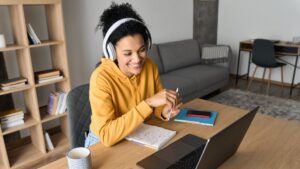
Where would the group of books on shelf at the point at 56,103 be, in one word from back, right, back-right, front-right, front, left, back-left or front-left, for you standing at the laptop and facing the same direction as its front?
front

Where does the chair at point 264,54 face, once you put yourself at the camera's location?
facing away from the viewer and to the right of the viewer

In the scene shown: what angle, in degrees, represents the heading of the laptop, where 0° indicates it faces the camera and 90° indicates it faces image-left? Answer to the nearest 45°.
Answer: approximately 135°

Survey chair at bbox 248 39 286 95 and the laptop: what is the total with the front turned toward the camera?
0

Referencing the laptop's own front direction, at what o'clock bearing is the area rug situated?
The area rug is roughly at 2 o'clock from the laptop.

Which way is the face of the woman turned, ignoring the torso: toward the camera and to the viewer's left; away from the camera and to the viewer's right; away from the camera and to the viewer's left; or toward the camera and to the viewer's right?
toward the camera and to the viewer's right

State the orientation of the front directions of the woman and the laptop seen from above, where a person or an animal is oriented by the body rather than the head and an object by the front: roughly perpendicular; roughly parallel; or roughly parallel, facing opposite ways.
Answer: roughly parallel, facing opposite ways

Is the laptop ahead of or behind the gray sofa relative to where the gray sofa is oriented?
ahead

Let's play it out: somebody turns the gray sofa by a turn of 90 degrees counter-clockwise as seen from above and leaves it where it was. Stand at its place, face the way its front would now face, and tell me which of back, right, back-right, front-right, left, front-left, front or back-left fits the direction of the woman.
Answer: back-right

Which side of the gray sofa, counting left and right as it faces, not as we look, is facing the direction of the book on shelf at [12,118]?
right

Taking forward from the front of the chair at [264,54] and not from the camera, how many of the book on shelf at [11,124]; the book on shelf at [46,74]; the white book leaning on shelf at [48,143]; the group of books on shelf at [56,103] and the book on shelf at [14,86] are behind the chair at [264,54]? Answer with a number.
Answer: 5

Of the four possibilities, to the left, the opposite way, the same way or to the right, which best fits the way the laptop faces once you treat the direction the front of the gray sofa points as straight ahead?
the opposite way

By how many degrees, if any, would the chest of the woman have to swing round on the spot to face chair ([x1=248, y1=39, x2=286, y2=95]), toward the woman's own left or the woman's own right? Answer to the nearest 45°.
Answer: approximately 90° to the woman's own left

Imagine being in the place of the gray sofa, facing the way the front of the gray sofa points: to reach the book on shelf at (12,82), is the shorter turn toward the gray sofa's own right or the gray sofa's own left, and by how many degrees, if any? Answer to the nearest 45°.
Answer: approximately 90° to the gray sofa's own right
